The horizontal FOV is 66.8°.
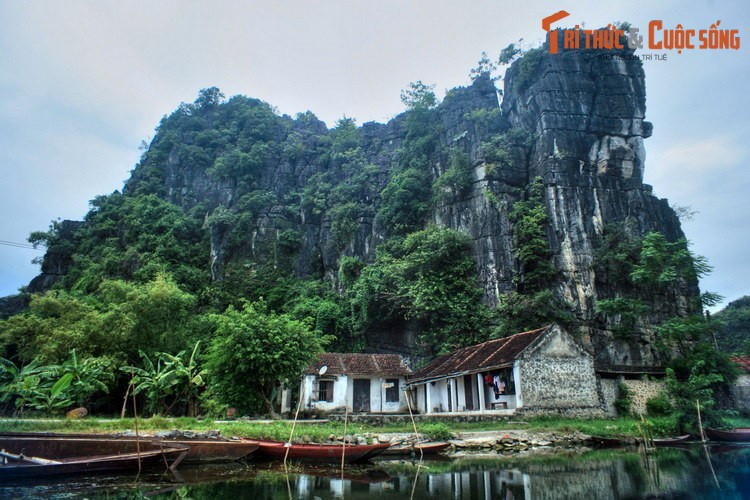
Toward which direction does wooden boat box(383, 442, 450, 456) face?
to the viewer's right

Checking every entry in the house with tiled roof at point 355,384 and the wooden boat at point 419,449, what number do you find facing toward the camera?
1

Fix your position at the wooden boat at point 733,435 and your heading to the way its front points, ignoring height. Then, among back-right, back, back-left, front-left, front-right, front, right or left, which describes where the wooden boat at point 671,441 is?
front-left

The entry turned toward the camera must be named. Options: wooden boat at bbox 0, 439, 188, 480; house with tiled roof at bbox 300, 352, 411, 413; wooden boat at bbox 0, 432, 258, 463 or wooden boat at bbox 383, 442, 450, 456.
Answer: the house with tiled roof

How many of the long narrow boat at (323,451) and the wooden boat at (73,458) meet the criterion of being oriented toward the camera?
0

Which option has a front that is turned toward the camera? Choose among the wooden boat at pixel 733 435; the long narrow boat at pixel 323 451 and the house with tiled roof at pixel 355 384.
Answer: the house with tiled roof

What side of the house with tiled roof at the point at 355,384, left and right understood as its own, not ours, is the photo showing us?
front

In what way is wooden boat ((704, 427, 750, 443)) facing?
to the viewer's left

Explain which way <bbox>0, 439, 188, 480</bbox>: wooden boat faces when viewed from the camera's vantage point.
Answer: facing to the right of the viewer

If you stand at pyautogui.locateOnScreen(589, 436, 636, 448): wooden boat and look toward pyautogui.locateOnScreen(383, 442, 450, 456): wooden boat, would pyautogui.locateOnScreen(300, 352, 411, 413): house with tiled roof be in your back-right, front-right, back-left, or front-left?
front-right

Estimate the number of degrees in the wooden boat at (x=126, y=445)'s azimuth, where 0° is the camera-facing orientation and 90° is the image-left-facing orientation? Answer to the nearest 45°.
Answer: approximately 270°

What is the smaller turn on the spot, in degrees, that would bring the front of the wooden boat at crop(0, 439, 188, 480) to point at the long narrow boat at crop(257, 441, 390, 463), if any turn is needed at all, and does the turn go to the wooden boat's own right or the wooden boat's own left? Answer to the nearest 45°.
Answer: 0° — it already faces it

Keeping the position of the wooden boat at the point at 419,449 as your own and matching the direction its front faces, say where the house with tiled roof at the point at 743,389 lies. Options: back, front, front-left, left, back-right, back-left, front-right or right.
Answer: front-left

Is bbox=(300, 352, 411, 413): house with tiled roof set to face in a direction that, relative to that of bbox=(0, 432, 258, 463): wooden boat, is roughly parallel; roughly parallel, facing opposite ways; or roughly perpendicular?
roughly perpendicular

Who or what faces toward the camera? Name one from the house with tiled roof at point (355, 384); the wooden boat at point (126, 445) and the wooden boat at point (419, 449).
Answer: the house with tiled roof
